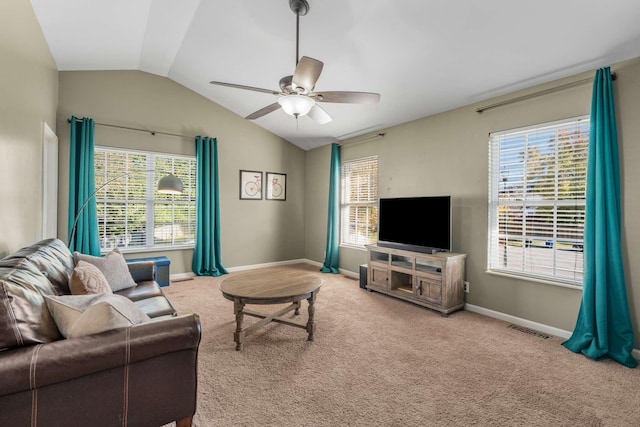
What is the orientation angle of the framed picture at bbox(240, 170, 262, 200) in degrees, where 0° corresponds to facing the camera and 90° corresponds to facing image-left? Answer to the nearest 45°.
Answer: approximately 315°

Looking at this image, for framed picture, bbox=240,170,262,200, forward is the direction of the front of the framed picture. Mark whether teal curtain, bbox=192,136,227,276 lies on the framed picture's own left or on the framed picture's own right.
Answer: on the framed picture's own right

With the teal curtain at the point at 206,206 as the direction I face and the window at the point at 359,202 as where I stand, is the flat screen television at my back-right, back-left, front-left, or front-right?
back-left

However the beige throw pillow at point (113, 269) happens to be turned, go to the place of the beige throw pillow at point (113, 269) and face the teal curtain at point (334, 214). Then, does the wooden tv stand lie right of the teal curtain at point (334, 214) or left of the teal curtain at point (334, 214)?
right

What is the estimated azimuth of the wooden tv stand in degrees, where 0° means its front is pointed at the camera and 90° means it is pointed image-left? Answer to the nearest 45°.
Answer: approximately 45°

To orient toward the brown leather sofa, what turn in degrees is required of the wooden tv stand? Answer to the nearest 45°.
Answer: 0° — it already faces it

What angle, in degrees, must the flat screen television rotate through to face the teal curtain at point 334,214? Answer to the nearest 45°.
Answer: approximately 90° to its right

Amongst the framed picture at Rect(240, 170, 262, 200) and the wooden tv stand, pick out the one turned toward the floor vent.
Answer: the framed picture

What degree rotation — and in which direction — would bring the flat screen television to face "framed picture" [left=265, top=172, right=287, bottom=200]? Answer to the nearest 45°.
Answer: approximately 90° to its right

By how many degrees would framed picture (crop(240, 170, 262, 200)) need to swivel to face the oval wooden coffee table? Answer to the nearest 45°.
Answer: approximately 45° to its right

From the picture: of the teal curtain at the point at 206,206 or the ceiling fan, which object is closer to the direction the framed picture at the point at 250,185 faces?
the ceiling fan

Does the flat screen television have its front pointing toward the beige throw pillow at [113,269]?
yes
